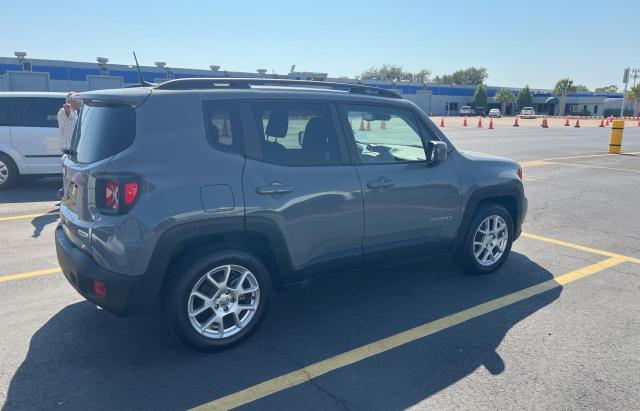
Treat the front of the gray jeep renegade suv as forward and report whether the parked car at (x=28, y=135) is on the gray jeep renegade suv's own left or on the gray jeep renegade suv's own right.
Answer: on the gray jeep renegade suv's own left

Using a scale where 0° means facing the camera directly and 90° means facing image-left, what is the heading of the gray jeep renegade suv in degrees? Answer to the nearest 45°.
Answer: approximately 225°
